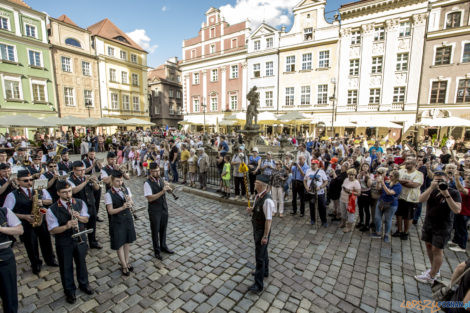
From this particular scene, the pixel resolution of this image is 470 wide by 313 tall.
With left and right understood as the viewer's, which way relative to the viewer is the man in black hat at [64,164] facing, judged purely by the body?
facing the viewer and to the right of the viewer

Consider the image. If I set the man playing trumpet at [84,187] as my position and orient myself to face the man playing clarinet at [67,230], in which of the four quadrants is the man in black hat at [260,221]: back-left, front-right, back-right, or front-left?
front-left

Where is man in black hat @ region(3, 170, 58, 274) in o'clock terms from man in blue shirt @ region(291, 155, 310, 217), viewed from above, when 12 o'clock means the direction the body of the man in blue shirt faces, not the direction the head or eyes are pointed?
The man in black hat is roughly at 12 o'clock from the man in blue shirt.

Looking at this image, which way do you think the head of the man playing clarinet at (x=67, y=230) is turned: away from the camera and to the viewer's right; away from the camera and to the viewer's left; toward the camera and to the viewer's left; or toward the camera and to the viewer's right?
toward the camera and to the viewer's right

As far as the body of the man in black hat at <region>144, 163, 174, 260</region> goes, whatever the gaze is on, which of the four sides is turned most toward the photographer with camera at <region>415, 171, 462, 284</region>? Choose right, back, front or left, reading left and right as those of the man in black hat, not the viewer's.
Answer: front

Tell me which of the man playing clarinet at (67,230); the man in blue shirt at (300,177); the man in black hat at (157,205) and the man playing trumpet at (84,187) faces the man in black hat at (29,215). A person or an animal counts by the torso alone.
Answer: the man in blue shirt

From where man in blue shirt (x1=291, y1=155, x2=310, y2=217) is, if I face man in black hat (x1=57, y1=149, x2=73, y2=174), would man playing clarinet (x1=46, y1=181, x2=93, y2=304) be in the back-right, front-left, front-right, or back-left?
front-left

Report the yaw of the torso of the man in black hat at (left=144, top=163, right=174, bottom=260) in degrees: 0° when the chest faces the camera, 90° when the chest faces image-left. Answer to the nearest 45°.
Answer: approximately 315°

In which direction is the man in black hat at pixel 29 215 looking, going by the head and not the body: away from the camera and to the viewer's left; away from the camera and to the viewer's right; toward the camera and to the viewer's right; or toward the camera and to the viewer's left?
toward the camera and to the viewer's right

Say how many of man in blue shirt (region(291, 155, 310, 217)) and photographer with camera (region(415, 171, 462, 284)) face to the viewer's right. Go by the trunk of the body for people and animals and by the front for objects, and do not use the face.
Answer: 0

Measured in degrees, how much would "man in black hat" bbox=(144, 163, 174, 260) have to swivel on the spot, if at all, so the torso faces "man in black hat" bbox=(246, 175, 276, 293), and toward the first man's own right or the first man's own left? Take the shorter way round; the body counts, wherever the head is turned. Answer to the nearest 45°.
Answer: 0° — they already face them

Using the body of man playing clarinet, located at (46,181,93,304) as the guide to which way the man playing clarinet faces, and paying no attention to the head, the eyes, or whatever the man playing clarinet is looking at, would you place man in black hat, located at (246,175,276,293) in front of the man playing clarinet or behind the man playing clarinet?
in front

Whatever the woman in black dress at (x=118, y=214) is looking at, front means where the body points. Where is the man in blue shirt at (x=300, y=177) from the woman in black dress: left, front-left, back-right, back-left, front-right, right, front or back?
front-left

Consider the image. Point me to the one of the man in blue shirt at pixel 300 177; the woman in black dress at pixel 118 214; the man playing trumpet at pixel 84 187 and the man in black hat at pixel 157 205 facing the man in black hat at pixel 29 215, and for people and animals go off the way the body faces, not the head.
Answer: the man in blue shirt

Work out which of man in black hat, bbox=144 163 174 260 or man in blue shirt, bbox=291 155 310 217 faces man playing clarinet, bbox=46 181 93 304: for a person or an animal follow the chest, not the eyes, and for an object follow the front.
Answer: the man in blue shirt

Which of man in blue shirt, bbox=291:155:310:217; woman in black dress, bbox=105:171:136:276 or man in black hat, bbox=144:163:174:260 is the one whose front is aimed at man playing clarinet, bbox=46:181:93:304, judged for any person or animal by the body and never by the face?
the man in blue shirt

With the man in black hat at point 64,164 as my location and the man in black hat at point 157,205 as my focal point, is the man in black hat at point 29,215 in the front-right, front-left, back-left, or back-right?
front-right

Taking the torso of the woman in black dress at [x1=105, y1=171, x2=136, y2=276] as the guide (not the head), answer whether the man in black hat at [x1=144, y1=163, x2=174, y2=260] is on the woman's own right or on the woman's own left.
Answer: on the woman's own left

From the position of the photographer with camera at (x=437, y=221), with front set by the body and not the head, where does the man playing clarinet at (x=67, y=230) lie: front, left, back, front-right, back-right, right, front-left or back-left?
front-right

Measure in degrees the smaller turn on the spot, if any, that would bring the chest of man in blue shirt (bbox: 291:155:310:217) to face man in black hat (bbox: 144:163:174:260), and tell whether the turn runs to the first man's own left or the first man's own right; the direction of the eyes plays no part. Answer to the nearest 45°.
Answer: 0° — they already face them
